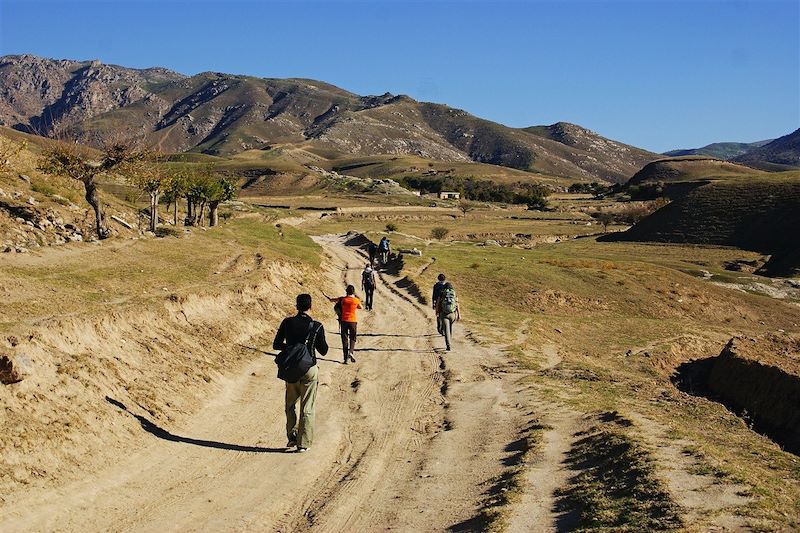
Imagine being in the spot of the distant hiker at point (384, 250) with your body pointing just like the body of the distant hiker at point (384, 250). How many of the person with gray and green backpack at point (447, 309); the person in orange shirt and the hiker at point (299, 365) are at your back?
3

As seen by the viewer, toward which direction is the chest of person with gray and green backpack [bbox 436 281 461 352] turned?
away from the camera

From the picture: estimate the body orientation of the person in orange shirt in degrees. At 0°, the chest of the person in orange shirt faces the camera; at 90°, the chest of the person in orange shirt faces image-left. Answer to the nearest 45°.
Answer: approximately 180°

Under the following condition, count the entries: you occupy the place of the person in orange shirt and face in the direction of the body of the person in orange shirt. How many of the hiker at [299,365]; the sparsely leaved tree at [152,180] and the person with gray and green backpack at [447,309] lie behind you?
1

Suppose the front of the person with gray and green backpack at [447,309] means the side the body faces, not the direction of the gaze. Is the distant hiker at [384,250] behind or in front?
in front

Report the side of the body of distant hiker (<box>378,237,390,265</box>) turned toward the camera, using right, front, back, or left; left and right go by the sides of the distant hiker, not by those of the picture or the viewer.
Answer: back

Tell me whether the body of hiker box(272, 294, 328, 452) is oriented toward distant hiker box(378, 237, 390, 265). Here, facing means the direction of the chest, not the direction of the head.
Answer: yes

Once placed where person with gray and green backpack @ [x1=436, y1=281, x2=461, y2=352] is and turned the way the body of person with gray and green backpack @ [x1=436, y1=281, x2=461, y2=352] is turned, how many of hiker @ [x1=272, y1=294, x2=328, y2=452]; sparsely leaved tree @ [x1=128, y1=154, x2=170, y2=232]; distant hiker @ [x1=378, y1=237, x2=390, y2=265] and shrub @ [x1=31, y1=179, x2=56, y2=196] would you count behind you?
1

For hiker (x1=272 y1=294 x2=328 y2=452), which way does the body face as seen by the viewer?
away from the camera

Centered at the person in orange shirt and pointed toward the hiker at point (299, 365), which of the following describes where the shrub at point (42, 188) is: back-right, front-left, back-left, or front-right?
back-right

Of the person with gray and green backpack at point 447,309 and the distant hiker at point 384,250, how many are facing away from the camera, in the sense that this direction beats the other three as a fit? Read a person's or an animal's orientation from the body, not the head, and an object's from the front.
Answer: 2
